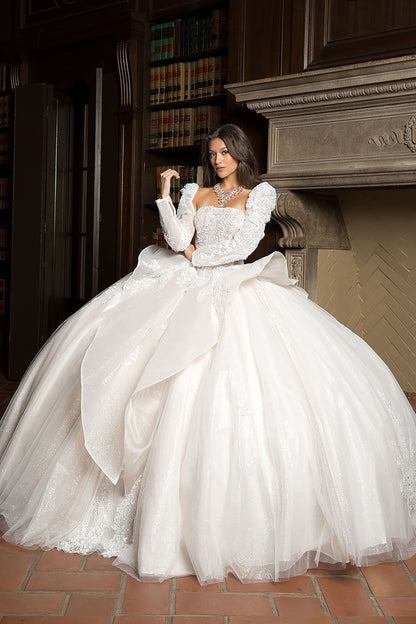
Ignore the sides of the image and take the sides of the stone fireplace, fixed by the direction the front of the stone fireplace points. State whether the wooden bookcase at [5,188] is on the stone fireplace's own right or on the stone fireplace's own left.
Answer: on the stone fireplace's own right

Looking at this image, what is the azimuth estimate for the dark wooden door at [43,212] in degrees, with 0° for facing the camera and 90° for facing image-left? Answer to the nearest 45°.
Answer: approximately 315°

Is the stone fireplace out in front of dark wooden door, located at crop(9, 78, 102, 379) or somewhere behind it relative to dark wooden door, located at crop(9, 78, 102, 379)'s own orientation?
in front

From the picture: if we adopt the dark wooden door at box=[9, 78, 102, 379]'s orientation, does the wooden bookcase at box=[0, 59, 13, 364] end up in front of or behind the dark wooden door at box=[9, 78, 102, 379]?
behind

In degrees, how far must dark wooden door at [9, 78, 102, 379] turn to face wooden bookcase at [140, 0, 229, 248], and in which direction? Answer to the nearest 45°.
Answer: approximately 90° to its left

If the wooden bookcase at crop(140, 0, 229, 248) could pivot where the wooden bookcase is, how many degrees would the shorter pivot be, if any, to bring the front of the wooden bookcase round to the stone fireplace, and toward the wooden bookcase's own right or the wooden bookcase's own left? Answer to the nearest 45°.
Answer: approximately 90° to the wooden bookcase's own left

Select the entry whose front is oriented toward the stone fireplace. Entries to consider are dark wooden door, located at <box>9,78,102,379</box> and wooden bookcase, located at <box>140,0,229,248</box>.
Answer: the dark wooden door

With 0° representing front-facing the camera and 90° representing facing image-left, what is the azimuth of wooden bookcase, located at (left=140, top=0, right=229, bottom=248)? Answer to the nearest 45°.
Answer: approximately 45°

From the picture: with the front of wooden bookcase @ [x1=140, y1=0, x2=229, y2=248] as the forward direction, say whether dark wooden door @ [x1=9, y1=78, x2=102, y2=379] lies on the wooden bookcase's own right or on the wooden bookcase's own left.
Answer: on the wooden bookcase's own right

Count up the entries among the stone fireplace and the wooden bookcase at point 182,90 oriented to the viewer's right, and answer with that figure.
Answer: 0

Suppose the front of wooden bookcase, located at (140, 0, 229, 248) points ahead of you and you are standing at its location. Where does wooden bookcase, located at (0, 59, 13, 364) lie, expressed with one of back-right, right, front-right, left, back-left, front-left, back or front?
right

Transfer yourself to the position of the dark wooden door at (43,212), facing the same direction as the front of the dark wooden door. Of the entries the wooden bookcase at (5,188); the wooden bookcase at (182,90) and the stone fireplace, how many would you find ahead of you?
2

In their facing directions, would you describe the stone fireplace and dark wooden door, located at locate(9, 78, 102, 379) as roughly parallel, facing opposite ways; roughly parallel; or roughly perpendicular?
roughly perpendicular
